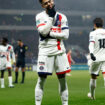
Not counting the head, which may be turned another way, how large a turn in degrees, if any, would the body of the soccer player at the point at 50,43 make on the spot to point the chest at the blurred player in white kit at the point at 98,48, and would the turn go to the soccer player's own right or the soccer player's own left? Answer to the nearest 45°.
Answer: approximately 135° to the soccer player's own left

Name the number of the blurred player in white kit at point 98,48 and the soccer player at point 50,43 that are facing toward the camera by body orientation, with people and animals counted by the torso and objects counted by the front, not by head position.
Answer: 1

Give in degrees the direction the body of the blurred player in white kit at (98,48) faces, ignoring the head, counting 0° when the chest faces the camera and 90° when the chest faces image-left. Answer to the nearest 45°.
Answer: approximately 135°

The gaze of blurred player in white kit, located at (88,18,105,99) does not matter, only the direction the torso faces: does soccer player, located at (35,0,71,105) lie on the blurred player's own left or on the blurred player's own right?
on the blurred player's own left

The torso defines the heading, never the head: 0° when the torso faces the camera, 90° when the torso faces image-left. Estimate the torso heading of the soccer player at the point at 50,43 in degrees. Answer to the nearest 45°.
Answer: approximately 0°
